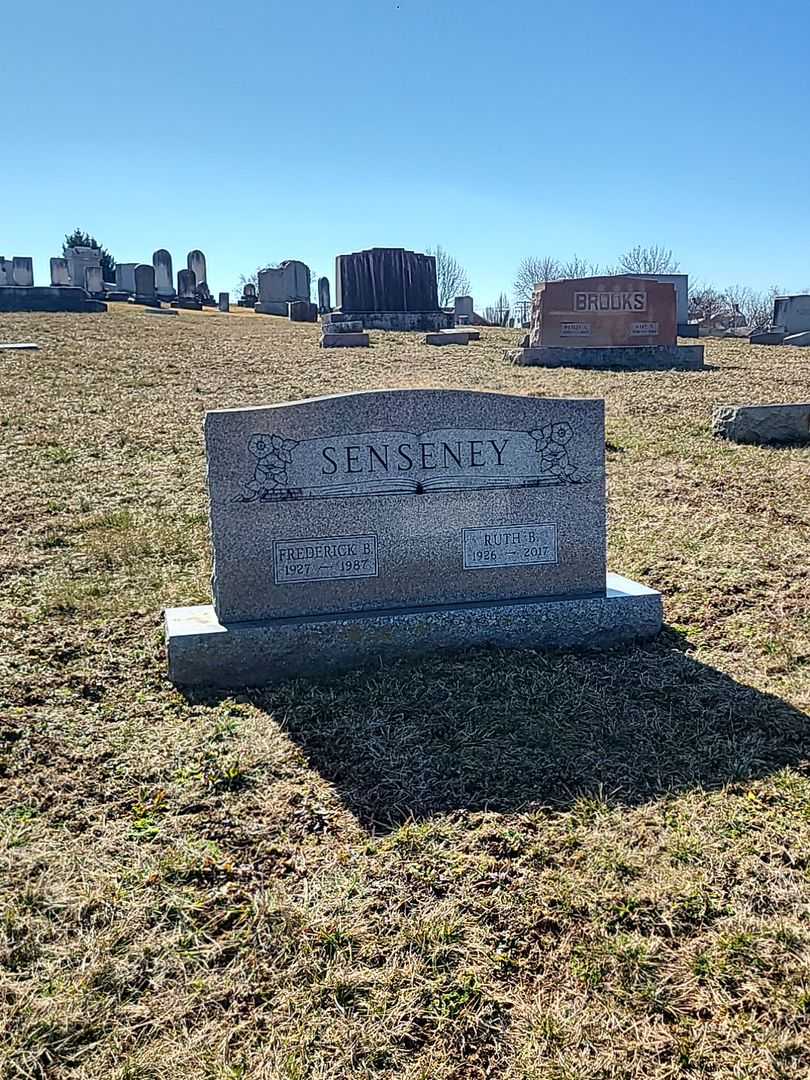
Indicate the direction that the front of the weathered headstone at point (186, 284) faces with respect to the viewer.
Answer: facing the viewer

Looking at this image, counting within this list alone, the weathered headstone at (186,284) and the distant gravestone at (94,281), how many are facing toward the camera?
2

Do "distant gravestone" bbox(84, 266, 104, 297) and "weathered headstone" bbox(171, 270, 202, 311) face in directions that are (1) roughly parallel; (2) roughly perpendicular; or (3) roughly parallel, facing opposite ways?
roughly parallel

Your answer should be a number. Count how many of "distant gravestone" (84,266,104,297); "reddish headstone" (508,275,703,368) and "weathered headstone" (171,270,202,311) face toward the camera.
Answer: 3

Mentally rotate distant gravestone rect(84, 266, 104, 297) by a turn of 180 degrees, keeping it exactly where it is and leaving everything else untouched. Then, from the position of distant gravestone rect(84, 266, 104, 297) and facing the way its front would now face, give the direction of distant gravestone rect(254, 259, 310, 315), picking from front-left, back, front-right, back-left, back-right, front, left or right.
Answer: right

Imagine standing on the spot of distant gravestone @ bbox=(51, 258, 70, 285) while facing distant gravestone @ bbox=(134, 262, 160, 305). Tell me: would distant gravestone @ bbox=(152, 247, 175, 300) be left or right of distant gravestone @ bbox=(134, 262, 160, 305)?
left

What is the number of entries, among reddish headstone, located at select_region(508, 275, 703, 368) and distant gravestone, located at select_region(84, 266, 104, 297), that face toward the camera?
2

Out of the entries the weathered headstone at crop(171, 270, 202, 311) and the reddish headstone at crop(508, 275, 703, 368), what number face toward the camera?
2

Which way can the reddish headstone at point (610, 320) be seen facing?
toward the camera

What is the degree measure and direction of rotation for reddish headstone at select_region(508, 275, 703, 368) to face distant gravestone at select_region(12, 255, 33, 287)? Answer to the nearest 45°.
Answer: approximately 135° to its right
